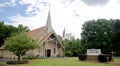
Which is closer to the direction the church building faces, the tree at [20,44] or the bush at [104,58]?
the bush

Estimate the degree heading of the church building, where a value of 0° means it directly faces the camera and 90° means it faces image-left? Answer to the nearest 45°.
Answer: approximately 315°

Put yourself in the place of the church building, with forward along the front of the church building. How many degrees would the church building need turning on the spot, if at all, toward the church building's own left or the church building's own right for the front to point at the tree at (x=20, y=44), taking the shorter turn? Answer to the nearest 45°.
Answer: approximately 45° to the church building's own right
